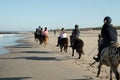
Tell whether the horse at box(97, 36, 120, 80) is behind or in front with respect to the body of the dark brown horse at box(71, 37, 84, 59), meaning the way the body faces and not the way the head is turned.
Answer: behind

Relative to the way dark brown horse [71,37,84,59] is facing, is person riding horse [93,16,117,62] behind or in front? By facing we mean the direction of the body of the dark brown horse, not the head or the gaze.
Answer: behind

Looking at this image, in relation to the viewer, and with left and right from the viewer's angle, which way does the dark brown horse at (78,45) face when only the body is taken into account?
facing away from the viewer and to the left of the viewer
